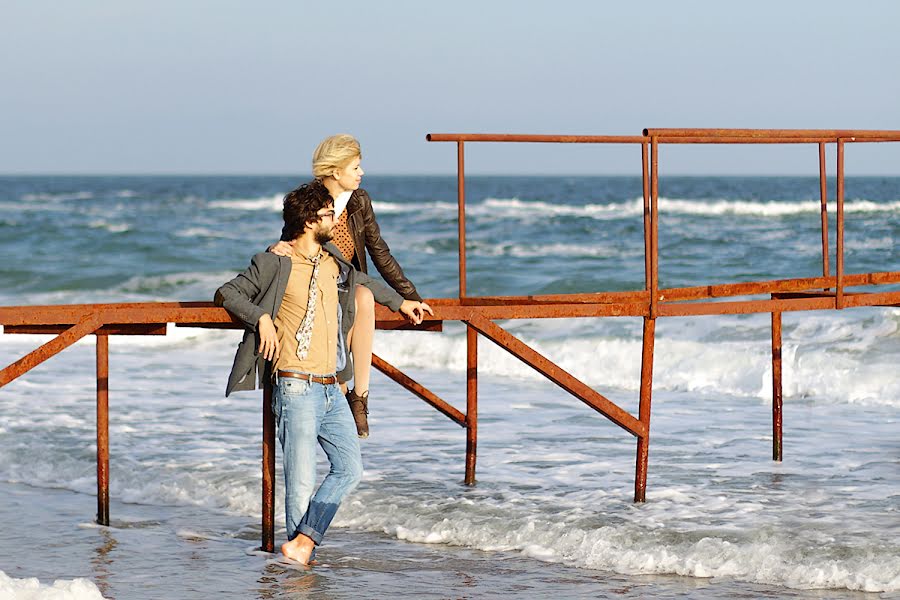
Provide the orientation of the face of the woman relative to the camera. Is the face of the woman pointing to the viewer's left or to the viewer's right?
to the viewer's right

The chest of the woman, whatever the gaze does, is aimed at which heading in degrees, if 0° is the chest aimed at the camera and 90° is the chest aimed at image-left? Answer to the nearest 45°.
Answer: approximately 0°
